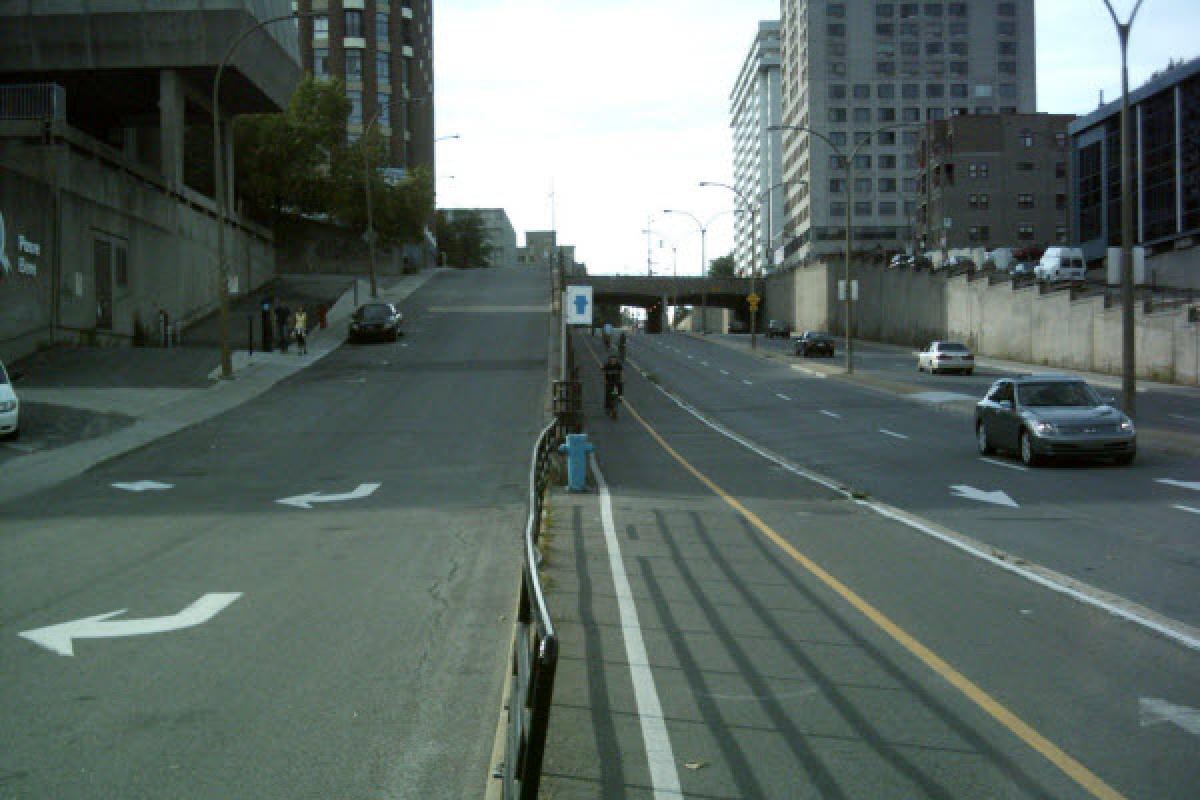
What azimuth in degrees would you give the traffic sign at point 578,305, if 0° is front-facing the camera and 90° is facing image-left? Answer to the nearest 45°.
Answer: approximately 0°

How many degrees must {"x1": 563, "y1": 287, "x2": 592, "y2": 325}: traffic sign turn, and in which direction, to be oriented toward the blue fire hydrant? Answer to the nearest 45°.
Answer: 0° — it already faces it

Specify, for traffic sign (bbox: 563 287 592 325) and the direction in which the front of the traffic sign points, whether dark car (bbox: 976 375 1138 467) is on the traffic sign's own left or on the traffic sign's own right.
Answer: on the traffic sign's own left

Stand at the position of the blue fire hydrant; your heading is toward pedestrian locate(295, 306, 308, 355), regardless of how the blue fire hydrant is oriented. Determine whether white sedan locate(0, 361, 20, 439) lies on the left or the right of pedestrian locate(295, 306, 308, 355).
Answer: left

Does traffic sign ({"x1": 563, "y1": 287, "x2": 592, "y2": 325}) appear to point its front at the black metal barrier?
yes

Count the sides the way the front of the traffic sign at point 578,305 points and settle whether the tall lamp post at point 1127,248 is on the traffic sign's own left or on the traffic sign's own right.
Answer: on the traffic sign's own left
